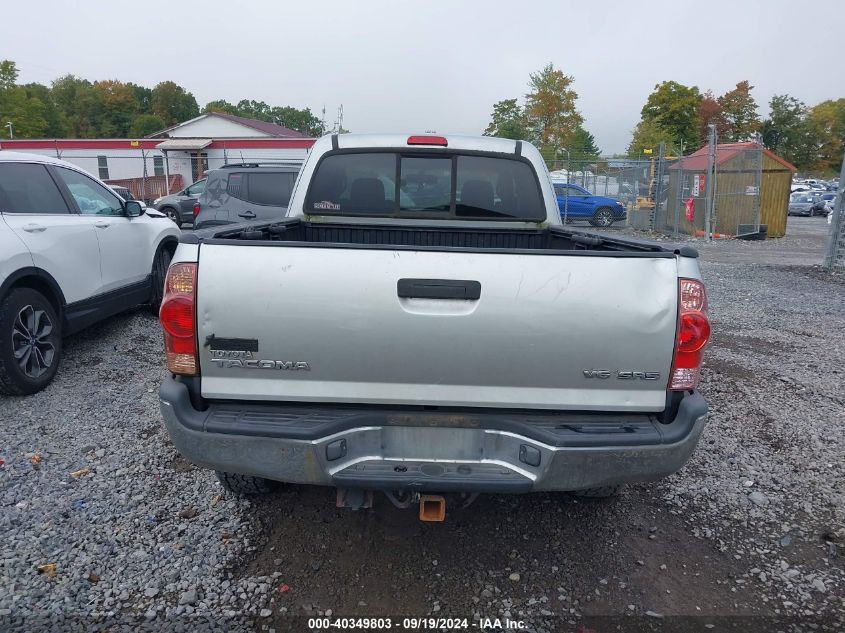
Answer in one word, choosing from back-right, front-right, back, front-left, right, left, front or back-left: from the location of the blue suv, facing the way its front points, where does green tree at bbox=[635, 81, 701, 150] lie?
left

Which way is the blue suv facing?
to the viewer's right

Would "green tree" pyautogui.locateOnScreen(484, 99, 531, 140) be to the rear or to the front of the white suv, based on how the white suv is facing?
to the front

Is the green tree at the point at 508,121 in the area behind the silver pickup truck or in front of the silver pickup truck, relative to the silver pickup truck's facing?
in front

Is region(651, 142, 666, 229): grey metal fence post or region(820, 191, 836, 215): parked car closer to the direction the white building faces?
the grey metal fence post

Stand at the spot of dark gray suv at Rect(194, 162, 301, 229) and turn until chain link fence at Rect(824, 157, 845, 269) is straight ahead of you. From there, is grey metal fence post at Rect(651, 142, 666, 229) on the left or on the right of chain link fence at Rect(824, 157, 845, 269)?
left

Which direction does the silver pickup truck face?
away from the camera

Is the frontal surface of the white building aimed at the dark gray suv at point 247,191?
yes

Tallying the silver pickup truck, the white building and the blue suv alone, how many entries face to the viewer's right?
1

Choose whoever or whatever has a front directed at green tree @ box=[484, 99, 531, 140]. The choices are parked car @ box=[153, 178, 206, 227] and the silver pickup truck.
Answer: the silver pickup truck

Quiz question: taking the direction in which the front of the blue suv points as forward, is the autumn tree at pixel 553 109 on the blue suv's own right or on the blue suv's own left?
on the blue suv's own left

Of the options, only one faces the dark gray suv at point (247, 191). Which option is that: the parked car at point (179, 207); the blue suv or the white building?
the white building

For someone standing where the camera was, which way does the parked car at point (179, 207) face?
facing to the left of the viewer

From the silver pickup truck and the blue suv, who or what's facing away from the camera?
the silver pickup truck

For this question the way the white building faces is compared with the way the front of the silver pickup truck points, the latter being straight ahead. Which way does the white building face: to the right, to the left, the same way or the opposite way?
the opposite way

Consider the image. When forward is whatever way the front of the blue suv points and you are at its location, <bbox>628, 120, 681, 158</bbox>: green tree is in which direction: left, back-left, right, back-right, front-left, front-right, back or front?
left

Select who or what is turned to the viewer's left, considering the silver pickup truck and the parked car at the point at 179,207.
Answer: the parked car

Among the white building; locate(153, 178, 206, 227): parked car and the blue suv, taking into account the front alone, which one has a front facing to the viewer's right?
the blue suv
